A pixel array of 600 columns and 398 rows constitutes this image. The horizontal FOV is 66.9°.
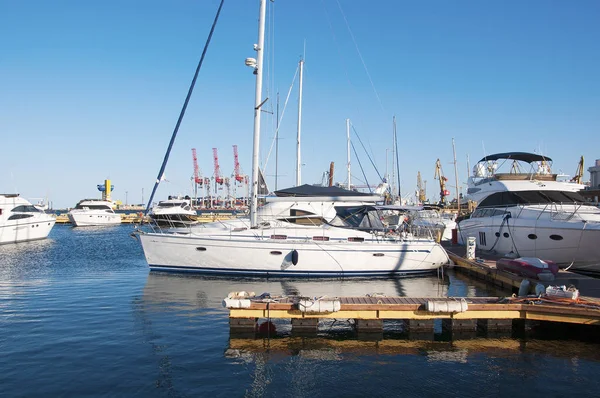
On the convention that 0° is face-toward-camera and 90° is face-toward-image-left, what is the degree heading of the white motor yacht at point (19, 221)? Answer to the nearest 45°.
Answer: approximately 270°

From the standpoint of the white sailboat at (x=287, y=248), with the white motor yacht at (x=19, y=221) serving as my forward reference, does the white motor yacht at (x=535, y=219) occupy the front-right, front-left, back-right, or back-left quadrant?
back-right

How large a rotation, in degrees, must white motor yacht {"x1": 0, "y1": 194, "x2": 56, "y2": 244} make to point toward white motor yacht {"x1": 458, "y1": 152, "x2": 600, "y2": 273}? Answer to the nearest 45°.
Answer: approximately 45° to its right

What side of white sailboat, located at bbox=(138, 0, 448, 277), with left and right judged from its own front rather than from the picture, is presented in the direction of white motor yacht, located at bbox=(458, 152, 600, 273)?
back

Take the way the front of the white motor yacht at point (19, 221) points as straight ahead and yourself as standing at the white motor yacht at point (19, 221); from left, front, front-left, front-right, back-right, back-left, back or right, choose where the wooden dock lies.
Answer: right

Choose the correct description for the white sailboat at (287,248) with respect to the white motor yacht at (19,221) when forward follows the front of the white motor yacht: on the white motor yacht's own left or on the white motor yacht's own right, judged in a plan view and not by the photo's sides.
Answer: on the white motor yacht's own right

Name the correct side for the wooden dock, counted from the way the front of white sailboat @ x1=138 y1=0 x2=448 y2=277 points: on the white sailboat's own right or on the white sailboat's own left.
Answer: on the white sailboat's own left

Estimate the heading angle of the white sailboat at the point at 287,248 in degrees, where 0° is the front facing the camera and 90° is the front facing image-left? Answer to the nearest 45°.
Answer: approximately 90°

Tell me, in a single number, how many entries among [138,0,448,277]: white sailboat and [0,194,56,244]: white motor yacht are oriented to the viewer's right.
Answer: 1

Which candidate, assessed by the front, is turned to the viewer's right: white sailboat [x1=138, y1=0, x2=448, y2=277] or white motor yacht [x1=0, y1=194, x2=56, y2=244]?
the white motor yacht
